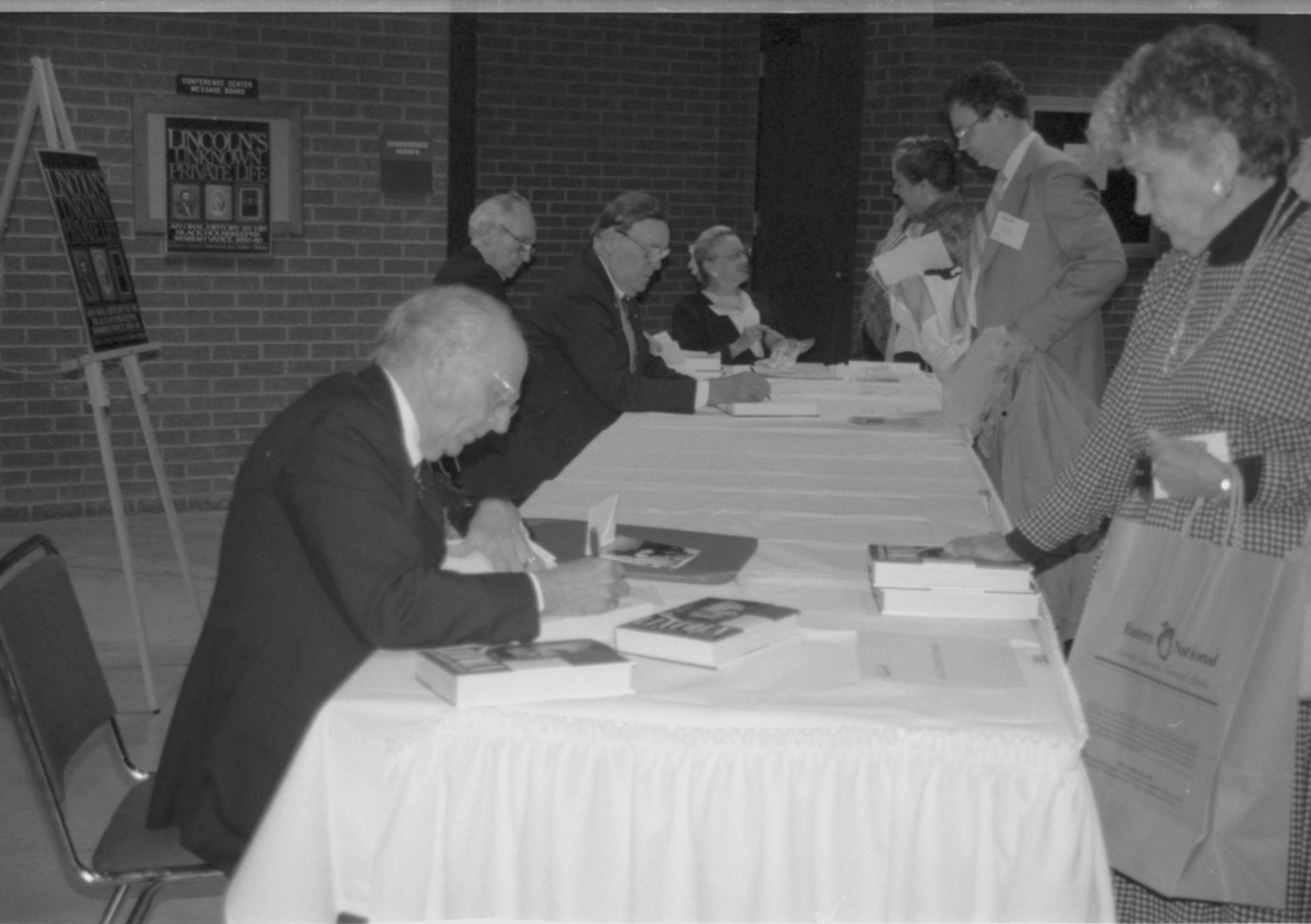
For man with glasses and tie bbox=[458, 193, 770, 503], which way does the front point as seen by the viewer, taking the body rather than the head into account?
to the viewer's right

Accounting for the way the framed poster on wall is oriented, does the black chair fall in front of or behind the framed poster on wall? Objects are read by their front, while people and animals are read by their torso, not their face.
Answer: in front

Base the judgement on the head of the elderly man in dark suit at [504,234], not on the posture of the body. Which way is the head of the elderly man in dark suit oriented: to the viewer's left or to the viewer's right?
to the viewer's right

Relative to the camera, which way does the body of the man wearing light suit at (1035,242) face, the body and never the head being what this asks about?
to the viewer's left

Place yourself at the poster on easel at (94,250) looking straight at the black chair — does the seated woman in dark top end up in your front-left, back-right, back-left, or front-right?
back-left

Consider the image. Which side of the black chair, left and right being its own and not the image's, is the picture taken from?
right

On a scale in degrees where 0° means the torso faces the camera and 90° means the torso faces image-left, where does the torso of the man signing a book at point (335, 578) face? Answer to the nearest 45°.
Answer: approximately 270°

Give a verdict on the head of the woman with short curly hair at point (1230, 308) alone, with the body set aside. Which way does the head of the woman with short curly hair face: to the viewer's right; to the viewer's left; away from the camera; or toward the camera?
to the viewer's left

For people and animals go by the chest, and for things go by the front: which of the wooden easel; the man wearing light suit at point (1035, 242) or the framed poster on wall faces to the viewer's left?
the man wearing light suit

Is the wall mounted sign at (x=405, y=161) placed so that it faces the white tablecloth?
yes

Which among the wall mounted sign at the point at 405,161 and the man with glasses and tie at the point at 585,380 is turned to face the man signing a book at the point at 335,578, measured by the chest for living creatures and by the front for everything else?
the wall mounted sign

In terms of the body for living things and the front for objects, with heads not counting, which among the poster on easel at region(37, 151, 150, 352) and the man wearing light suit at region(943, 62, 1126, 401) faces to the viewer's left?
the man wearing light suit

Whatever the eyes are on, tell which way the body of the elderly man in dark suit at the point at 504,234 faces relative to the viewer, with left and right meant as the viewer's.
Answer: facing to the right of the viewer

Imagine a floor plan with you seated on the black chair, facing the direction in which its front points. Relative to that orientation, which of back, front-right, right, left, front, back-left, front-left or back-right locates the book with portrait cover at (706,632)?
front-right
